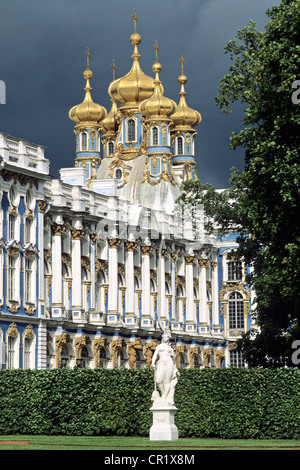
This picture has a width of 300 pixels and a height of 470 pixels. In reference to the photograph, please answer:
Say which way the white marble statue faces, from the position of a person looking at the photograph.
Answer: facing the viewer
